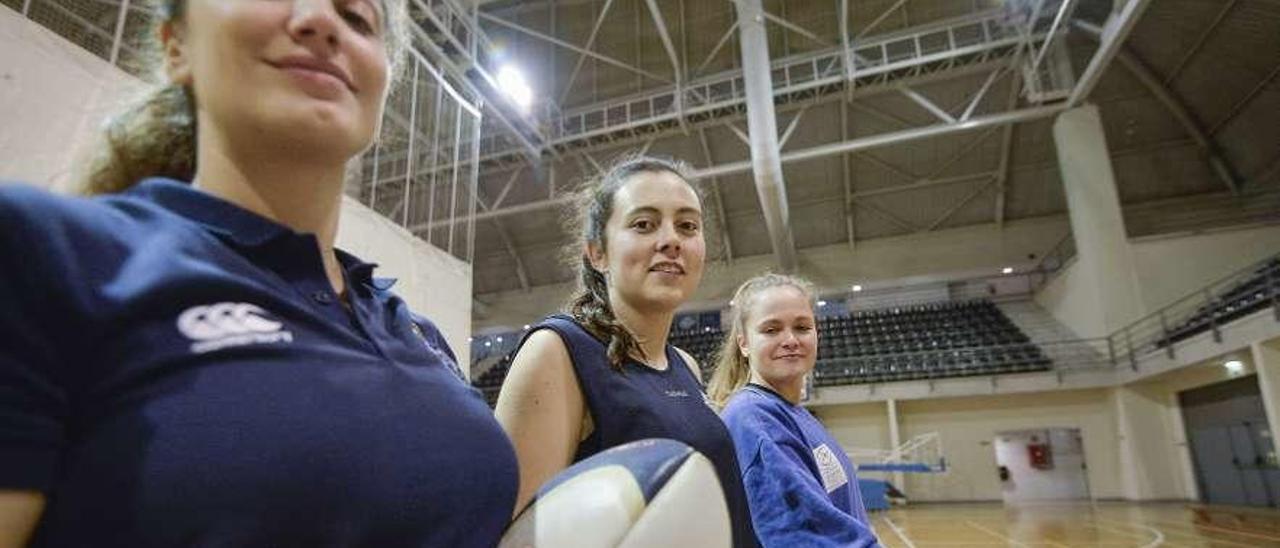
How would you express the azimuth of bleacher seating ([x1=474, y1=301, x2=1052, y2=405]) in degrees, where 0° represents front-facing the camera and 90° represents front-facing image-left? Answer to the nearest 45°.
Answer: approximately 0°

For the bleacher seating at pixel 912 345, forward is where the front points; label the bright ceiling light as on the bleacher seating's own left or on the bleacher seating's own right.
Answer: on the bleacher seating's own right

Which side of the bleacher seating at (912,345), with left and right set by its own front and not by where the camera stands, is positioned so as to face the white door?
left

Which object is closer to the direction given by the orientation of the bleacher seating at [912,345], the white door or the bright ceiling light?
the bright ceiling light

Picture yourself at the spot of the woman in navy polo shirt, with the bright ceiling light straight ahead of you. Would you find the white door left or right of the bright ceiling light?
right
